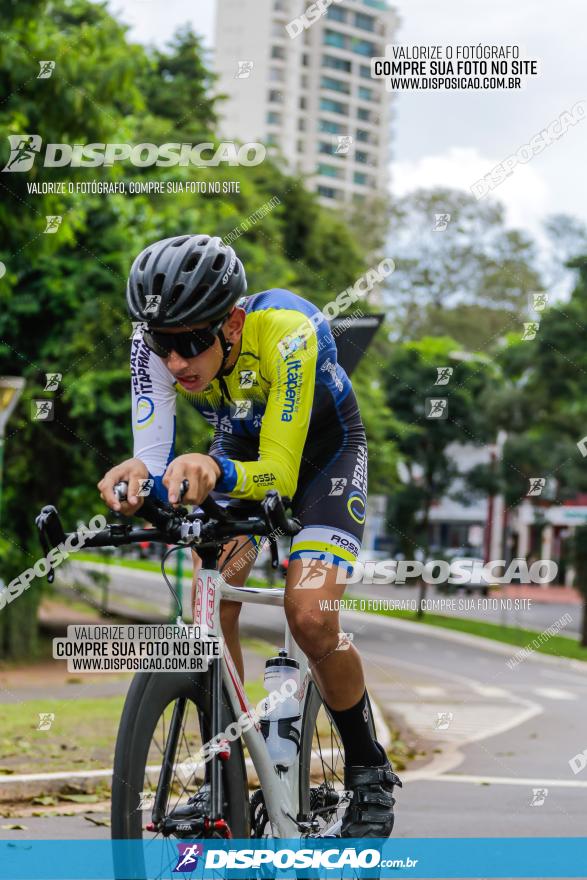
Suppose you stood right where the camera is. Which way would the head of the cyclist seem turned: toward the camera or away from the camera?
toward the camera

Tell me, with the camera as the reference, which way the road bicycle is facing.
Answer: facing the viewer and to the left of the viewer

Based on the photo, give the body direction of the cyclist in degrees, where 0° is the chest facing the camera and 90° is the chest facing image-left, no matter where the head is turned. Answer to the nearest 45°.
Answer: approximately 45°
